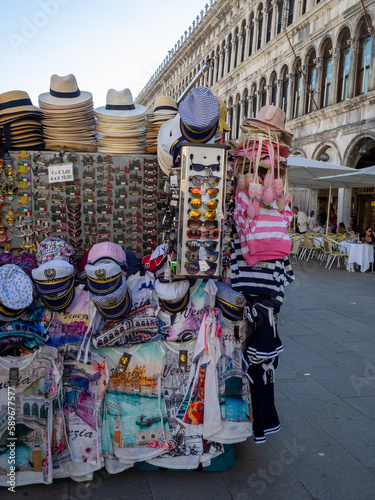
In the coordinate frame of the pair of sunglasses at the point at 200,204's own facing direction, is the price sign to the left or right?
on its right

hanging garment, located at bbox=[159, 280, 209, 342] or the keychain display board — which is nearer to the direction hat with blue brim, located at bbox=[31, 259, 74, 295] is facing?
the hanging garment

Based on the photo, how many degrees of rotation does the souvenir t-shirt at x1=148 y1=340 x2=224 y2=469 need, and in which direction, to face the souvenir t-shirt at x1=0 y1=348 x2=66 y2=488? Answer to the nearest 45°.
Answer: approximately 90° to its right
